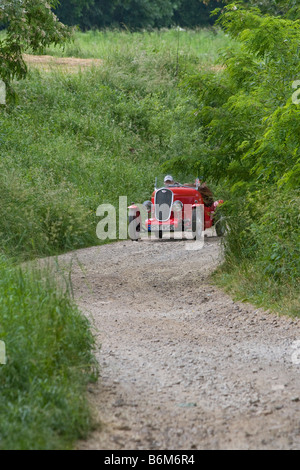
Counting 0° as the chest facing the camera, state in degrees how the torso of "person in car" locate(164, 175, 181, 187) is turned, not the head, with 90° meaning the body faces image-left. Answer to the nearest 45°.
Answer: approximately 45°

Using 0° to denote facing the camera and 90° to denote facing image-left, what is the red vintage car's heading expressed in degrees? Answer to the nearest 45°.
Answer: approximately 45°
